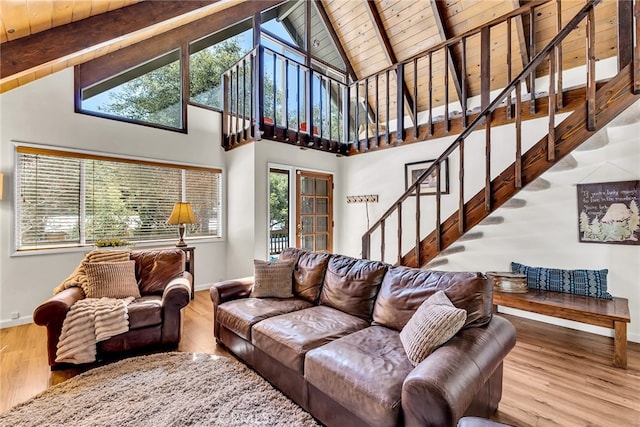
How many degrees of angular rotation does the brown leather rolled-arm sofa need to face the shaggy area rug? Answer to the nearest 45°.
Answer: approximately 45° to its right

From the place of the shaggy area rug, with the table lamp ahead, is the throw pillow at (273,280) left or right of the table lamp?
right

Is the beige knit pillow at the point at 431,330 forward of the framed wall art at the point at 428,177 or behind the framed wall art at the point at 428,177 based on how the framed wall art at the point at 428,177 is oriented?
forward

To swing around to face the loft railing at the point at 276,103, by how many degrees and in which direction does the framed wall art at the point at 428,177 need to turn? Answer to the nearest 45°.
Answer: approximately 45° to its right

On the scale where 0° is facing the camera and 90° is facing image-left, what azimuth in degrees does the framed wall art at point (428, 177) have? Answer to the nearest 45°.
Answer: approximately 45°

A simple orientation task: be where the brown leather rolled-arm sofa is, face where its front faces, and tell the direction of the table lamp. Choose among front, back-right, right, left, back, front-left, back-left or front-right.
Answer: right

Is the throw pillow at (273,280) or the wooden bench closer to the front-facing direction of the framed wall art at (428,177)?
the throw pillow

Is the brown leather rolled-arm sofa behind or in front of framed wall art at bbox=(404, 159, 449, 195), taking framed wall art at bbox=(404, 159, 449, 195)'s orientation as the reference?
in front

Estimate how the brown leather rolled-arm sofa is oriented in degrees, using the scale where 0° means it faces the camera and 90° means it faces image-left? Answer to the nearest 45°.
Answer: approximately 45°

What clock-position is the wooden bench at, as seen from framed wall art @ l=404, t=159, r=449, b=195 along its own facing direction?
The wooden bench is roughly at 9 o'clock from the framed wall art.
